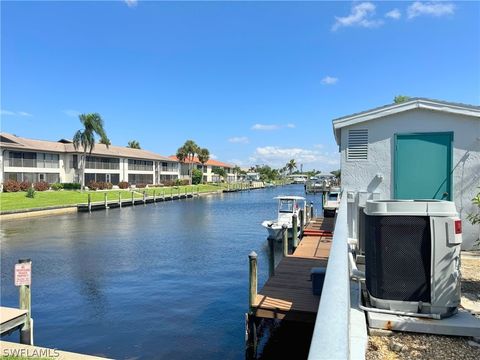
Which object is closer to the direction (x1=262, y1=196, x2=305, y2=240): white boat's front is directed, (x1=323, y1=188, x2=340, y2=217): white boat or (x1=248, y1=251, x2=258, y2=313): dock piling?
the dock piling

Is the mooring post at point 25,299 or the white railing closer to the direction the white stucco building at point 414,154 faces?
the white railing

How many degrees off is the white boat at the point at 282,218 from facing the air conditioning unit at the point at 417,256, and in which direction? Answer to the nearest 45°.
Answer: approximately 45° to its left

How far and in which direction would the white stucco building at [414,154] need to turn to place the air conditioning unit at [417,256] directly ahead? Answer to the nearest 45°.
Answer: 0° — it already faces it

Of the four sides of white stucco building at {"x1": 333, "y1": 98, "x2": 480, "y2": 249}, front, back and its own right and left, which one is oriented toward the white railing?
front

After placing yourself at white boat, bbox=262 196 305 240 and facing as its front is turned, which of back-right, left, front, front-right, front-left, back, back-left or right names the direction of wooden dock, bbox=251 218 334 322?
front-left

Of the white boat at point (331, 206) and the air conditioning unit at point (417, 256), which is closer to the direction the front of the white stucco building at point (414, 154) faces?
the air conditioning unit

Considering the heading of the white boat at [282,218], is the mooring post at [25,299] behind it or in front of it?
in front

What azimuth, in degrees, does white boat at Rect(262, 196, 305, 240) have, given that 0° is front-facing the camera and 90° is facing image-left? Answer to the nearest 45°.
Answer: approximately 45°

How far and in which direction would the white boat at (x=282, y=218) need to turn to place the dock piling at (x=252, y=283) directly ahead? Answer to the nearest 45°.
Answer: approximately 45° to its left

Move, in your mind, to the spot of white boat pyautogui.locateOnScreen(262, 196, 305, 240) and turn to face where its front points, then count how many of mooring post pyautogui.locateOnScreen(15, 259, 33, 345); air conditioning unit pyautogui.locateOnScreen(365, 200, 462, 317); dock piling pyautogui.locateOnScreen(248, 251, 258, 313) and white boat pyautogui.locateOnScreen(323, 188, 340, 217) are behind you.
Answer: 1

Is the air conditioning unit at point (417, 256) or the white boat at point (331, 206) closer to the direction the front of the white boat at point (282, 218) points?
the air conditioning unit

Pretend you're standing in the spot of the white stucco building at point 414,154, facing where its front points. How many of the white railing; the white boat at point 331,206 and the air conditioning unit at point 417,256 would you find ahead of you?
2
